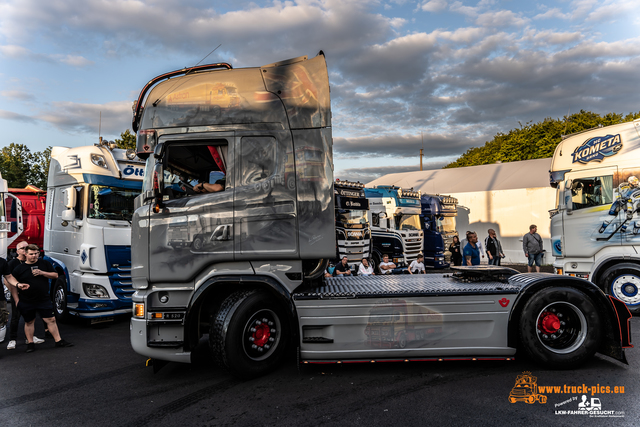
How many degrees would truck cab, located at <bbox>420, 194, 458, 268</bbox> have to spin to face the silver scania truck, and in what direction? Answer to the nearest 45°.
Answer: approximately 45° to its right

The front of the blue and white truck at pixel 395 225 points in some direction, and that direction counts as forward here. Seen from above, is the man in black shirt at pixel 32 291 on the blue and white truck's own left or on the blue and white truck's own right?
on the blue and white truck's own right

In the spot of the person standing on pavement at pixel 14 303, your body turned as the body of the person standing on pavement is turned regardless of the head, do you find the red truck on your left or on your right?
on your left

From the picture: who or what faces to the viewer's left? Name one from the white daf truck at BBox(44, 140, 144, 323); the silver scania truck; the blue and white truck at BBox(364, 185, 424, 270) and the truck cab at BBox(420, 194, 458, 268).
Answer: the silver scania truck

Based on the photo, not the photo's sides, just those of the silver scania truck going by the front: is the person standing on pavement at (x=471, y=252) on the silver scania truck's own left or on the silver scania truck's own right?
on the silver scania truck's own right

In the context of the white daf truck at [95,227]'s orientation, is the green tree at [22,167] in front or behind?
behind

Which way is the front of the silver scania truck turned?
to the viewer's left

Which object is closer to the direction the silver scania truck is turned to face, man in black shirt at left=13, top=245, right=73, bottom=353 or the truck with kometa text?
the man in black shirt

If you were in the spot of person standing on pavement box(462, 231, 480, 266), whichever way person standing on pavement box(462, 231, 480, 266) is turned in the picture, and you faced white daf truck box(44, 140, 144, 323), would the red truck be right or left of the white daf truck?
right
